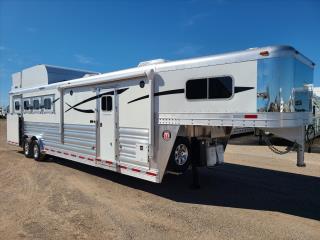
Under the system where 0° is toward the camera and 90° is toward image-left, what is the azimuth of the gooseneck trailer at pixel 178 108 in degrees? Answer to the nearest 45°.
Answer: approximately 315°
